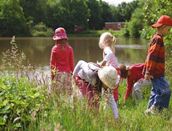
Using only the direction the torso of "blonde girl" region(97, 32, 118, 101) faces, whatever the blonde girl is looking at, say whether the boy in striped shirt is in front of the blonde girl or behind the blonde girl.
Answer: behind

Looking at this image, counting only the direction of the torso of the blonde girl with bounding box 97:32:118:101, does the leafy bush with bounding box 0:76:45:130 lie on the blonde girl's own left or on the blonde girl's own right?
on the blonde girl's own left
